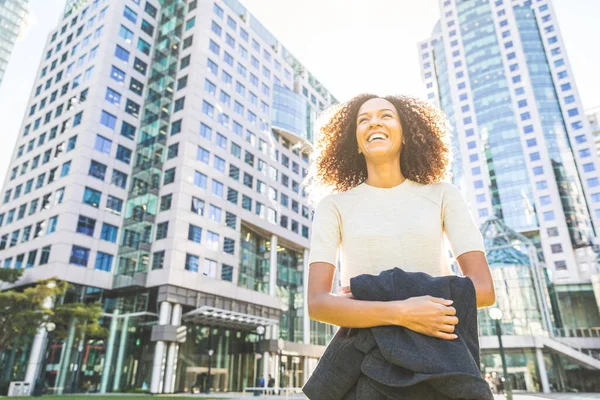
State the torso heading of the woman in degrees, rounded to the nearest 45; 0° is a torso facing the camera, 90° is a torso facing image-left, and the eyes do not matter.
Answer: approximately 0°

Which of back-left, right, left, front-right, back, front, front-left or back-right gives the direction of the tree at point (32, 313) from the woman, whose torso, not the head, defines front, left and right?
back-right

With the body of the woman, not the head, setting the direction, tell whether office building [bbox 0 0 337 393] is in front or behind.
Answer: behind

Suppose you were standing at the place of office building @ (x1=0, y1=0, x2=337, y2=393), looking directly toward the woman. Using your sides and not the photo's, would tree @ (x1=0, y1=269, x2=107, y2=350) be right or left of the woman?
right
